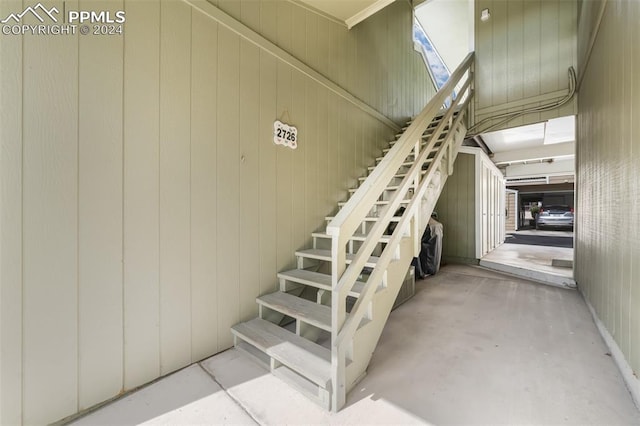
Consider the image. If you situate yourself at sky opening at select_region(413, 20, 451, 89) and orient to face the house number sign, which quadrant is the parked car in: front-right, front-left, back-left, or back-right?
back-left

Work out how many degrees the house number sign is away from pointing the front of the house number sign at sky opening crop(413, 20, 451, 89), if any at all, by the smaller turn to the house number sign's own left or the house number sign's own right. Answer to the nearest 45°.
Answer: approximately 90° to the house number sign's own left

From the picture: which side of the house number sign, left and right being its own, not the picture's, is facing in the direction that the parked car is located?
left

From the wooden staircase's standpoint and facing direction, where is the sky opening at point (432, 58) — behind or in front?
behind

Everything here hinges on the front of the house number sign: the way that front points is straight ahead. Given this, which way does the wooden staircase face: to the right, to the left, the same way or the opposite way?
to the right

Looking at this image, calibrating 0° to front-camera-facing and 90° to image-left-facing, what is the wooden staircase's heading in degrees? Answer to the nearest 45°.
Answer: approximately 45°
